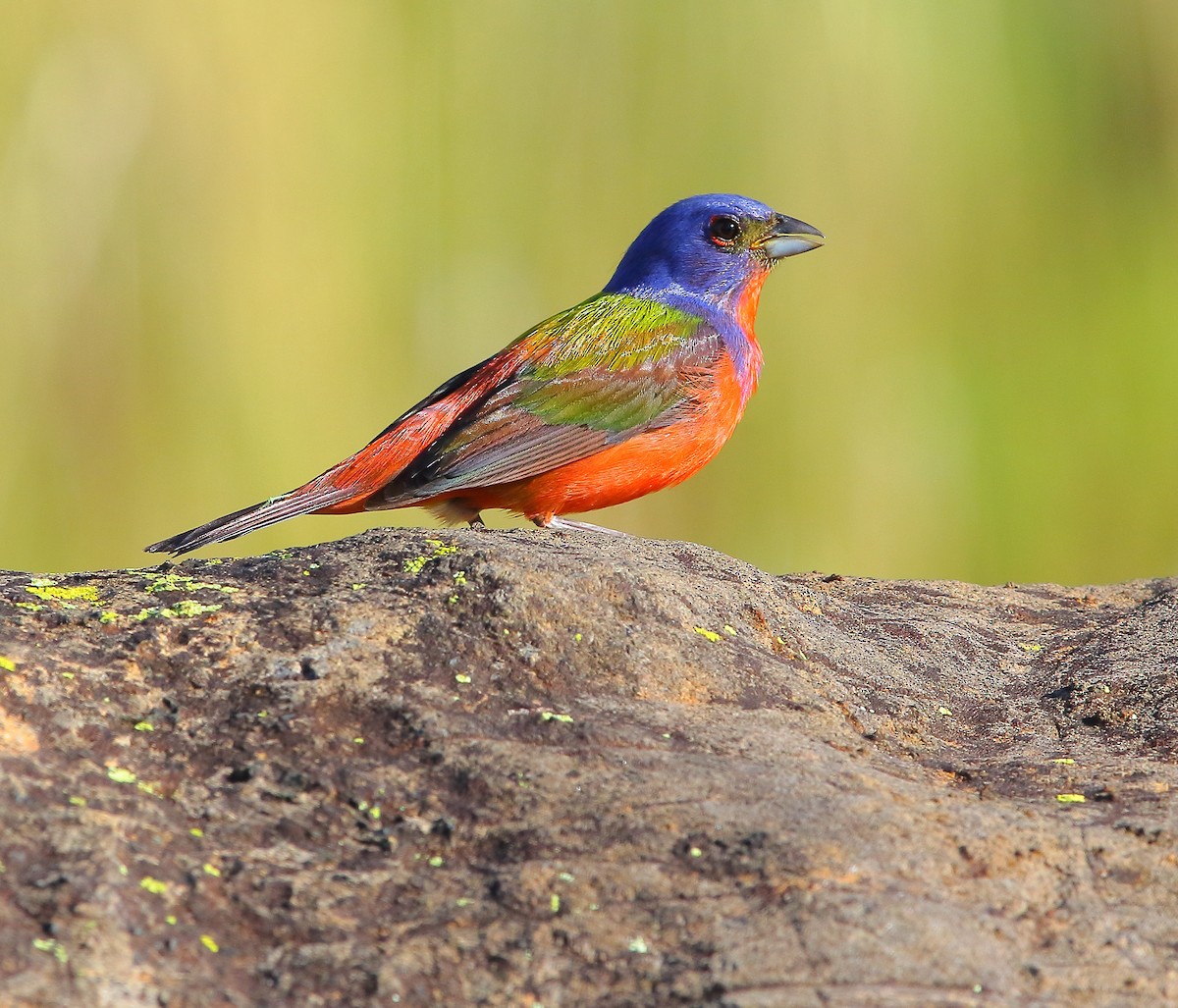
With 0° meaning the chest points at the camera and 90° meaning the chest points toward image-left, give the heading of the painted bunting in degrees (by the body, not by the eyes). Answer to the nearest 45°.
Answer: approximately 270°
